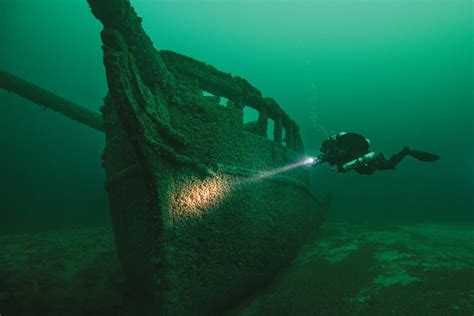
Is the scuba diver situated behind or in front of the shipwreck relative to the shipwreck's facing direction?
behind

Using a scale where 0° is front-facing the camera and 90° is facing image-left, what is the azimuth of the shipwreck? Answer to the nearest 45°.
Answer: approximately 45°
